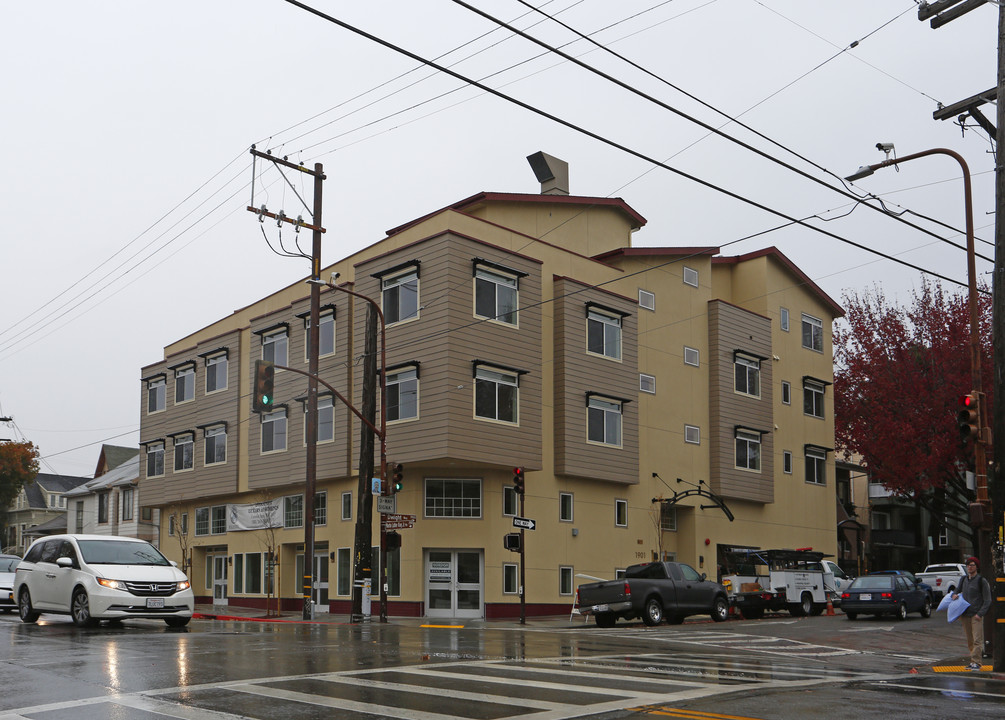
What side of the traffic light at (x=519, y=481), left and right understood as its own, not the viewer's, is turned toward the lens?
front

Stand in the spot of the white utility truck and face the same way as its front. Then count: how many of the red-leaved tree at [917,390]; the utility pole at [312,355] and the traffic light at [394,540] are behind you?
2

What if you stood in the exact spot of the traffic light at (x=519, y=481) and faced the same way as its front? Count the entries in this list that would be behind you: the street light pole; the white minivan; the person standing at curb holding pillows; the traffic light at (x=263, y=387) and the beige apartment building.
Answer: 1

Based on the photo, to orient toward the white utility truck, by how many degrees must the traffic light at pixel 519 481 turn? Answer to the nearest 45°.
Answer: approximately 135° to its left

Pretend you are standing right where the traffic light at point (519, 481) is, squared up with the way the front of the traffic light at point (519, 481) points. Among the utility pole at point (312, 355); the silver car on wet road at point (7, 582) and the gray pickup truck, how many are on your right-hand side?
2

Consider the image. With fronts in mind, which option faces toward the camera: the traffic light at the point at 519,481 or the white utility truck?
the traffic light

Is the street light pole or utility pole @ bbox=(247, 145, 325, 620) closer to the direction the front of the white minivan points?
the street light pole

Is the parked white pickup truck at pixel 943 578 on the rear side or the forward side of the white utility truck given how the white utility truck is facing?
on the forward side

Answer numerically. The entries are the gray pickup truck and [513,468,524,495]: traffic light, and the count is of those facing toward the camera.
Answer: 1

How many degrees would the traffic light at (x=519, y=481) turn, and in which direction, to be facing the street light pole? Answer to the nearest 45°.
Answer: approximately 45° to its left

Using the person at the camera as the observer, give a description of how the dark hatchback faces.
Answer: facing away from the viewer and to the right of the viewer

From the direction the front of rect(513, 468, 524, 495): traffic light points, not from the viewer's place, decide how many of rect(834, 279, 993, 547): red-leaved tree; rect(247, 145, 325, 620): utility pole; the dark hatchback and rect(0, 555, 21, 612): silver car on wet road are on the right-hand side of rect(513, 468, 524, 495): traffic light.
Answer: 2

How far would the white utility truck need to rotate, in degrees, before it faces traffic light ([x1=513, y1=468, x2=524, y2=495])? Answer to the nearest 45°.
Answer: approximately 180°

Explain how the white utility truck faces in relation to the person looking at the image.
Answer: facing away from the viewer and to the right of the viewer
